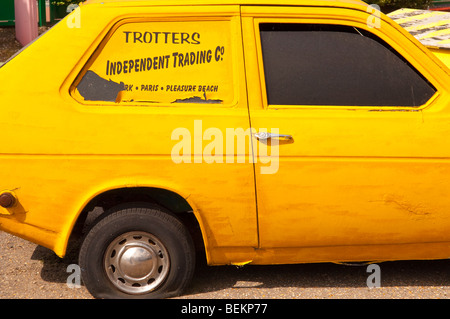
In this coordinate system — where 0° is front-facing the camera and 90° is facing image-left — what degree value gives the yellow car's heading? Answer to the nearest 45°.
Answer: approximately 270°

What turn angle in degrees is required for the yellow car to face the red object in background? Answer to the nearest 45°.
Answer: approximately 90° to its left
